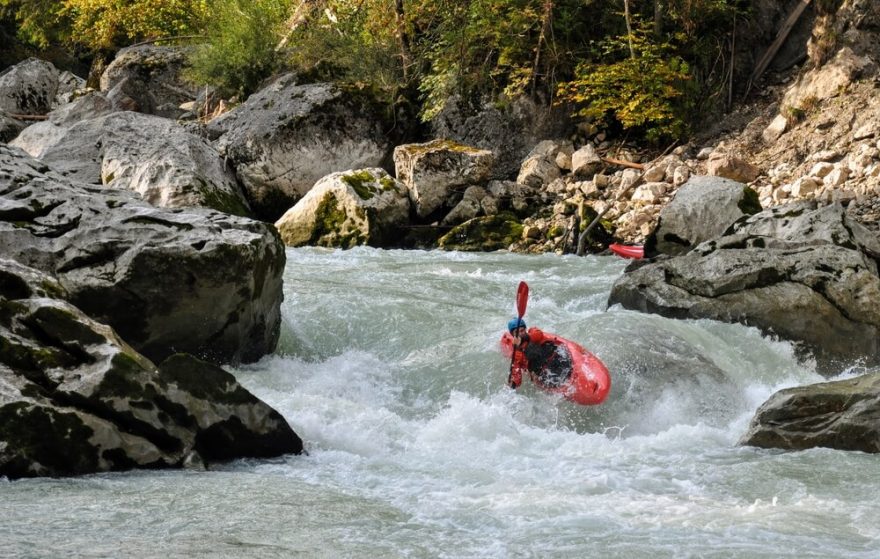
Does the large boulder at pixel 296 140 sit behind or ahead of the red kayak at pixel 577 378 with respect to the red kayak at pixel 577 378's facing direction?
behind

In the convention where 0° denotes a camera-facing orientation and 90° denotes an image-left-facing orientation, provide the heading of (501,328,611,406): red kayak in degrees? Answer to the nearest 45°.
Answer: approximately 315°

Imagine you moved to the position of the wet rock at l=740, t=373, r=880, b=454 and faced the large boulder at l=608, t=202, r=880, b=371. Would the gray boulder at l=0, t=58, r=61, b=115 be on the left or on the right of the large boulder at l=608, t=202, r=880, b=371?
left

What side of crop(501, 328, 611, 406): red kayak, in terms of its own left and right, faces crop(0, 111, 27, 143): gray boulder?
back

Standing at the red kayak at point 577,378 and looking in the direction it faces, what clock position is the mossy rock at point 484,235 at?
The mossy rock is roughly at 7 o'clock from the red kayak.

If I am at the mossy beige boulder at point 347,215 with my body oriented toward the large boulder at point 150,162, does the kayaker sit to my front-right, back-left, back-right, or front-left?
back-left
